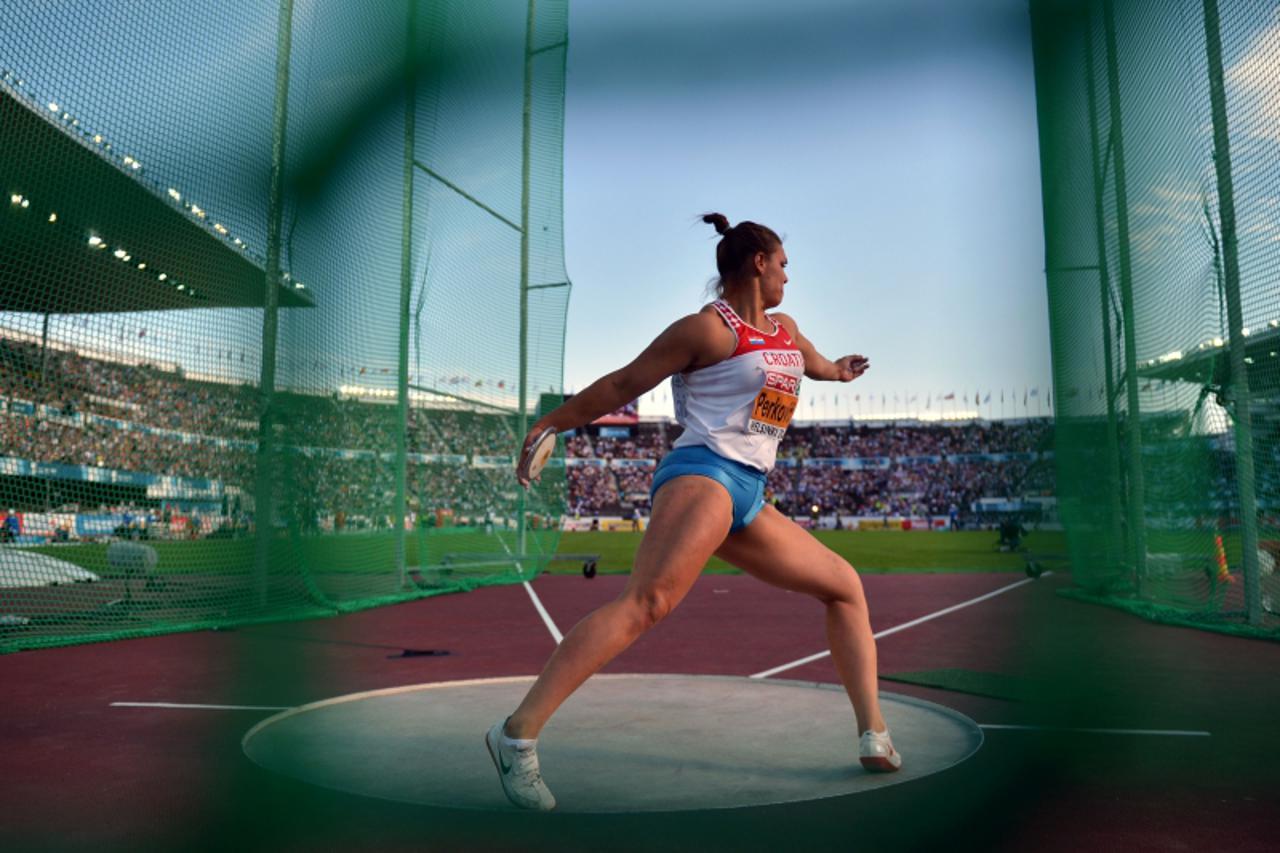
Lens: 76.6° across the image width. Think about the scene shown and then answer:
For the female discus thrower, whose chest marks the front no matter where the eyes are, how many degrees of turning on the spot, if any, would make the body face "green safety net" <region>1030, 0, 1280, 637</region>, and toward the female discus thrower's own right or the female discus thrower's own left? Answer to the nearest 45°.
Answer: approximately 90° to the female discus thrower's own left

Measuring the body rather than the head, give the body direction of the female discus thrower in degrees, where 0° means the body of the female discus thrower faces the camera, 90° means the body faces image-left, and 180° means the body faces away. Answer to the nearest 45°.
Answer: approximately 315°

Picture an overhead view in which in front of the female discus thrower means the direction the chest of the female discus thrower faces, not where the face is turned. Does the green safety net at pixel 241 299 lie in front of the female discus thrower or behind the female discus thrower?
behind
